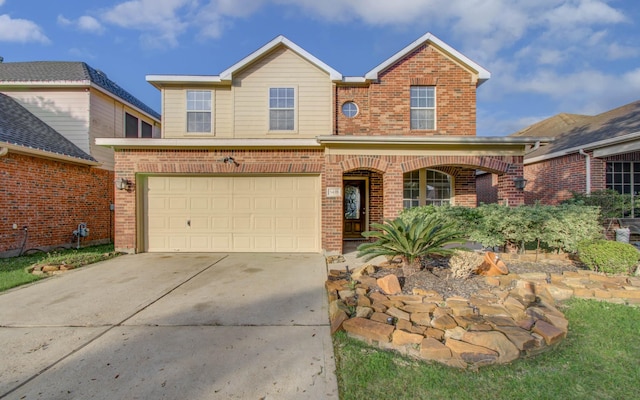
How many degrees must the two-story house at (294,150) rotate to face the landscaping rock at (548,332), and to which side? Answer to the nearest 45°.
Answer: approximately 45° to its left

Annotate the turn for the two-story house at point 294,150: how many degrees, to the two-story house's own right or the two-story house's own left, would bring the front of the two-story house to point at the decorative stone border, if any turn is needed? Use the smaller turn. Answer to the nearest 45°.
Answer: approximately 45° to the two-story house's own left

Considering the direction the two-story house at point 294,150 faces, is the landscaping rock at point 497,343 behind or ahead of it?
ahead

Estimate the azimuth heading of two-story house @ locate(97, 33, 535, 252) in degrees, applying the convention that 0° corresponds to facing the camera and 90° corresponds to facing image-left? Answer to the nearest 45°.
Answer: approximately 0°

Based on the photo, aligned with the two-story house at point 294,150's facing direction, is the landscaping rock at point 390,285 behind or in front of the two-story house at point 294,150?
in front

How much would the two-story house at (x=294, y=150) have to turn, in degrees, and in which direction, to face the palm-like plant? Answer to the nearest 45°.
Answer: approximately 45° to its left

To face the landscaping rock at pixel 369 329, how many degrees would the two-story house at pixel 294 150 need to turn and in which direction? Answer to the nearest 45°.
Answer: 0° — it already faces it

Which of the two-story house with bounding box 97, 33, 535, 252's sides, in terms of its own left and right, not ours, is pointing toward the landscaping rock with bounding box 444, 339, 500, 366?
front

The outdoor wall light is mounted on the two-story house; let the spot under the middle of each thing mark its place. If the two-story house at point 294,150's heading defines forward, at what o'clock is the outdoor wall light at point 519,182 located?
The outdoor wall light is roughly at 9 o'clock from the two-story house.

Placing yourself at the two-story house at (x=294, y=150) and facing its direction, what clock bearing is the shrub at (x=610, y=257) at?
The shrub is roughly at 10 o'clock from the two-story house.

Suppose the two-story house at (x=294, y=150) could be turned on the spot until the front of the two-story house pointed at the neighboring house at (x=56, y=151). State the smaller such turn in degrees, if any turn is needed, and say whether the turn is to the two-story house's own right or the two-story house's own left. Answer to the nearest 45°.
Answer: approximately 90° to the two-story house's own right

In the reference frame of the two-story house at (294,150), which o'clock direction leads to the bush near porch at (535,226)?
The bush near porch is roughly at 10 o'clock from the two-story house.

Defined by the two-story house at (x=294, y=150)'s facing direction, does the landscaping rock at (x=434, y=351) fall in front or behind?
in front

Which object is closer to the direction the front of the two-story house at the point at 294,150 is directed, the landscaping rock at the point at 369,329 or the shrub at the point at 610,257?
the landscaping rock
